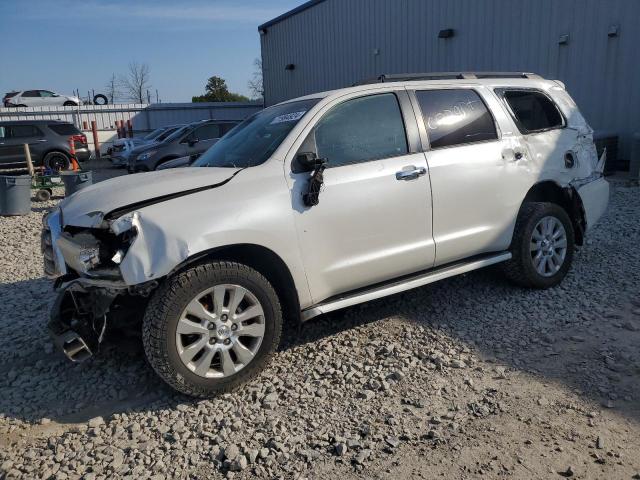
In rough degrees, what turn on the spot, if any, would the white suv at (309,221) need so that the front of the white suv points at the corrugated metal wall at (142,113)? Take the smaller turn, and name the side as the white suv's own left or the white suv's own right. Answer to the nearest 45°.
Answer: approximately 135° to the white suv's own right

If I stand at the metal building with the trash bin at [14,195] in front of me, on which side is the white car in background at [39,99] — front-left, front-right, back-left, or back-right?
front-right

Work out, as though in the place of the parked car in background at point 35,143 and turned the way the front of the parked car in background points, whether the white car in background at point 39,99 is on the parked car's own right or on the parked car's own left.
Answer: on the parked car's own right

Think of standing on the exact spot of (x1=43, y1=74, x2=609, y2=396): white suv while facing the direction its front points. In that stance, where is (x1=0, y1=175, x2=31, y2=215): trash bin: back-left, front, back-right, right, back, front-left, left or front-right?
right

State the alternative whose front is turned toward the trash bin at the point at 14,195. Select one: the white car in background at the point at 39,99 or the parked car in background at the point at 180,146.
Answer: the parked car in background

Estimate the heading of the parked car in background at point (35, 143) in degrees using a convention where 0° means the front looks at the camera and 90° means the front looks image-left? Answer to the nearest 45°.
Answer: approximately 90°

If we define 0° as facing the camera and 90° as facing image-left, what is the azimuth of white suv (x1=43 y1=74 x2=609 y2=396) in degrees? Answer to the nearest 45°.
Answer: approximately 45°

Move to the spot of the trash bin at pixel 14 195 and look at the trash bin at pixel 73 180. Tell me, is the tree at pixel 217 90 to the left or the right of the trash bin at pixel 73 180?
left

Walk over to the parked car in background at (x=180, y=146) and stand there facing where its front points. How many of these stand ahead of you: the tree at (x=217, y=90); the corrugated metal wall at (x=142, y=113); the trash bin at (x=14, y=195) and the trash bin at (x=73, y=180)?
2

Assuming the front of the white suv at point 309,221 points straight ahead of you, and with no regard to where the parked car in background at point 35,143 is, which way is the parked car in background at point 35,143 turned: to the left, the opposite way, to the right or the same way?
the same way

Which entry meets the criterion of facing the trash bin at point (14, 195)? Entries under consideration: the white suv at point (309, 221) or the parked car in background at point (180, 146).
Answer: the parked car in background

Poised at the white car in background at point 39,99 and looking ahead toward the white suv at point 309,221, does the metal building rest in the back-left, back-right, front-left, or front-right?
front-left

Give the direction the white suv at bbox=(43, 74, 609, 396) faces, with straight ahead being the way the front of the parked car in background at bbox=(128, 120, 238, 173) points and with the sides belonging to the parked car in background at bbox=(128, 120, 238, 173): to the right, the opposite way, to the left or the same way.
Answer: the same way

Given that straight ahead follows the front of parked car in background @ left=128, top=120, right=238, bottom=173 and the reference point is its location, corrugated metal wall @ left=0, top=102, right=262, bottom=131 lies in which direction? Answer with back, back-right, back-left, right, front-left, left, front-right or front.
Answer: back-right

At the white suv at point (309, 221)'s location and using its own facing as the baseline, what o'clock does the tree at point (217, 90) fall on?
The tree is roughly at 4 o'clock from the white suv.

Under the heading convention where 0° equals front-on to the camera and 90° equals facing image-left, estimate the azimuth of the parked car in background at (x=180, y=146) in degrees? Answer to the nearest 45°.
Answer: approximately 45°
